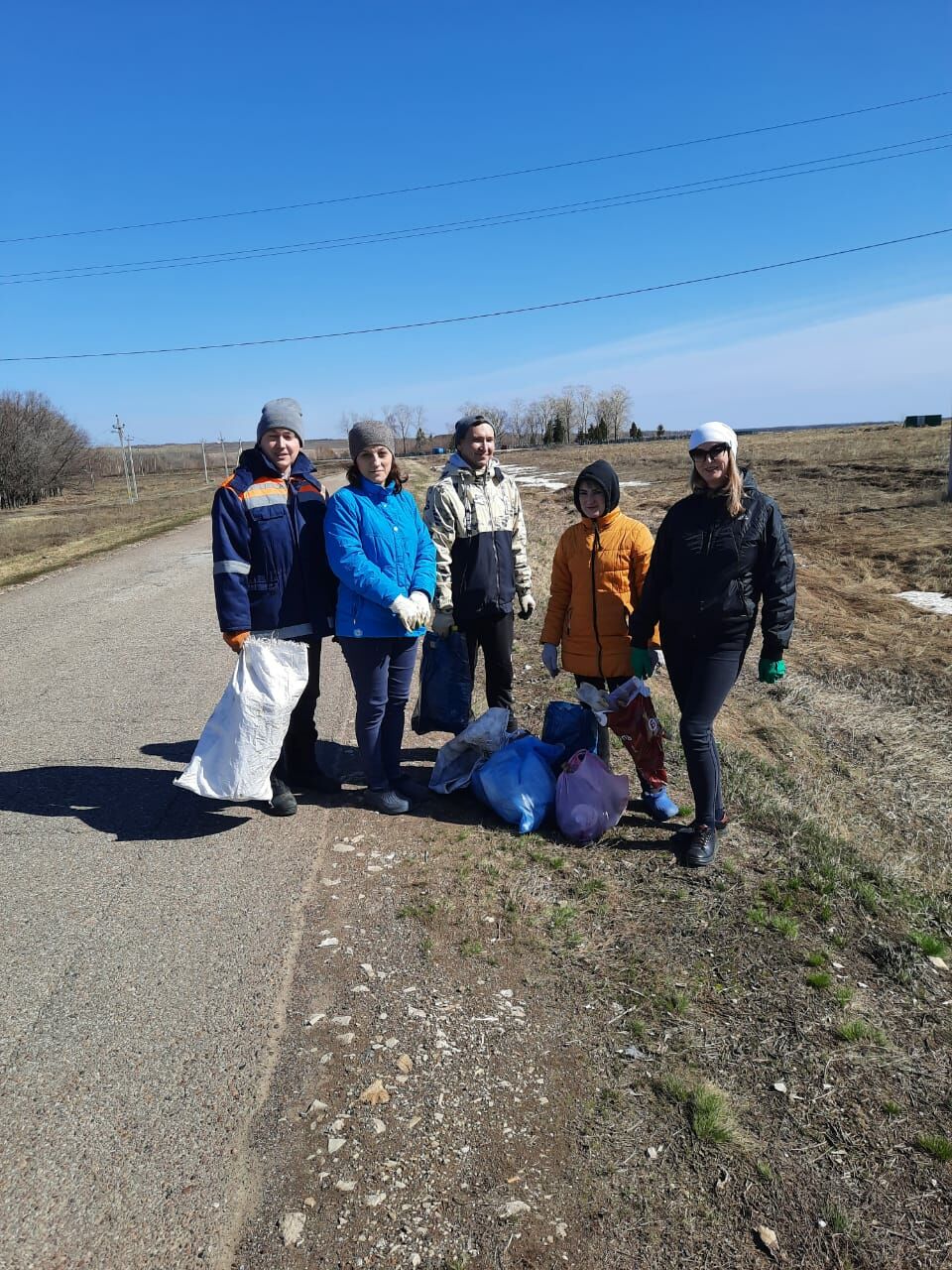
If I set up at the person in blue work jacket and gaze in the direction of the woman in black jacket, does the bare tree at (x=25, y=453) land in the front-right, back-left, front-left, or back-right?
back-left

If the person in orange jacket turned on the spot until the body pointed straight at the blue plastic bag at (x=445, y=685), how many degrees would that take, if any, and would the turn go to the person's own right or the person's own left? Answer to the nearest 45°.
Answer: approximately 90° to the person's own right

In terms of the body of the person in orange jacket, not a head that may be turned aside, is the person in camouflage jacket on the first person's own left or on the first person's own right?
on the first person's own right

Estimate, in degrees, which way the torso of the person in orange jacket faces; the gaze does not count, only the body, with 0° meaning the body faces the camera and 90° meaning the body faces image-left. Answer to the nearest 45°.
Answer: approximately 0°

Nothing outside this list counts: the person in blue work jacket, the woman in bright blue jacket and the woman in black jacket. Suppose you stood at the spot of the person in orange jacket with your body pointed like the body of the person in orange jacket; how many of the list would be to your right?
2

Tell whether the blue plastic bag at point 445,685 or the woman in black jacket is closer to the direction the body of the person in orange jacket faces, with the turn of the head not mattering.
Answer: the woman in black jacket

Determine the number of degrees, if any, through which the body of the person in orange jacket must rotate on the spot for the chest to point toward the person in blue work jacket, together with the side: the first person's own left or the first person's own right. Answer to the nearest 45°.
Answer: approximately 90° to the first person's own right

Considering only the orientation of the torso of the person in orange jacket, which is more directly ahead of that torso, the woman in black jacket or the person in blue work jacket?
the woman in black jacket

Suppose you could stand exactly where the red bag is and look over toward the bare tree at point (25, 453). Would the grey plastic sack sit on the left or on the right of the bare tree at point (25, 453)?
left

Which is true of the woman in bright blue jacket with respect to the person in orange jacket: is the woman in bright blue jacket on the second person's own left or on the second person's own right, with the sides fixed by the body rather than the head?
on the second person's own right
